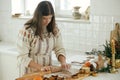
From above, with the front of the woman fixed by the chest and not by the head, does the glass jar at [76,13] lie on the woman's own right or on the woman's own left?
on the woman's own left

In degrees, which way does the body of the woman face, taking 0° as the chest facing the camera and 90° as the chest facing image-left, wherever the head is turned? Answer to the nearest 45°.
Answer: approximately 315°
